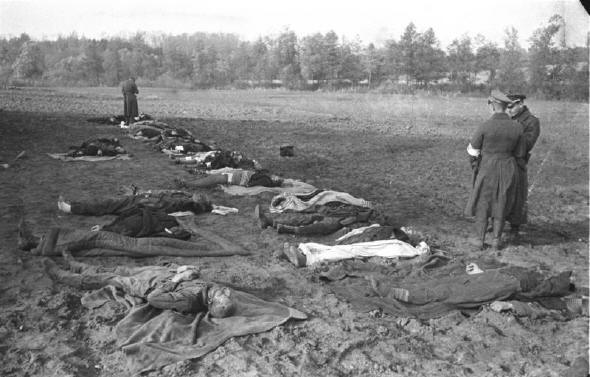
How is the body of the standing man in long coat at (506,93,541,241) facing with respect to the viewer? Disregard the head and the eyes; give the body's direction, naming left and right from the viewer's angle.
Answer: facing the viewer and to the left of the viewer

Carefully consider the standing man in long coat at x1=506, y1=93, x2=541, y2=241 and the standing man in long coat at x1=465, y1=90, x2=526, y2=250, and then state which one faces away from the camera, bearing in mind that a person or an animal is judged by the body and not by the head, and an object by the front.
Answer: the standing man in long coat at x1=465, y1=90, x2=526, y2=250

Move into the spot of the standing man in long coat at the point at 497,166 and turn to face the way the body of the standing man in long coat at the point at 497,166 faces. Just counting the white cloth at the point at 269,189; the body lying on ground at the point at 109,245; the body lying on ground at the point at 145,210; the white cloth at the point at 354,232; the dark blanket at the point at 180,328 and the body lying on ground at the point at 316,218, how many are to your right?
0

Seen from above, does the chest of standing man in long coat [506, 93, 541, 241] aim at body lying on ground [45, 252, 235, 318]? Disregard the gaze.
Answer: yes

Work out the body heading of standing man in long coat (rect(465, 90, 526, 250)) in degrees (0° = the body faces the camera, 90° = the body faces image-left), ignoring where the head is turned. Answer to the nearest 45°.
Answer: approximately 180°

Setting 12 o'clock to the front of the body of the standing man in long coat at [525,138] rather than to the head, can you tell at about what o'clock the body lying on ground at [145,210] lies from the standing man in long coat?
The body lying on ground is roughly at 1 o'clock from the standing man in long coat.

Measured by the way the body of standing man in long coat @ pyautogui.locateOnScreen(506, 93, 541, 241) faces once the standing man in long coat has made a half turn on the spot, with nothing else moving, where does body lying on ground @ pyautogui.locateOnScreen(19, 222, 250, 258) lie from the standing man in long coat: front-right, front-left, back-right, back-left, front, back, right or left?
back

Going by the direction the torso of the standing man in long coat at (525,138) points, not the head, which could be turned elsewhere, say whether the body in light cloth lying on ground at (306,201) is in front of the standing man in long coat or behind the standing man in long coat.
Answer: in front
